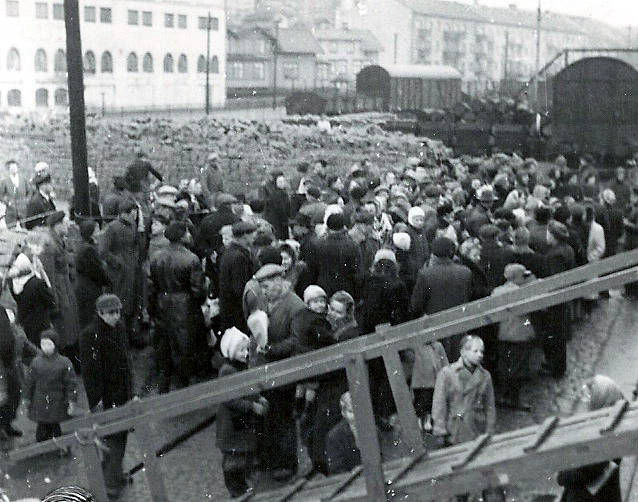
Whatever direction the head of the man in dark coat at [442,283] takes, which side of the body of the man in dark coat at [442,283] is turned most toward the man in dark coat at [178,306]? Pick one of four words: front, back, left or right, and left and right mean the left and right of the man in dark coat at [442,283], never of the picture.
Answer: left

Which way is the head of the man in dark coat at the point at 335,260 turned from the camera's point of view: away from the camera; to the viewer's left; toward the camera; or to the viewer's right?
away from the camera

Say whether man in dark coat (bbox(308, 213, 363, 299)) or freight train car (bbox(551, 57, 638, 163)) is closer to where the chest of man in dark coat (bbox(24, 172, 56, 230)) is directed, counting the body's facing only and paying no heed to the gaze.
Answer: the man in dark coat

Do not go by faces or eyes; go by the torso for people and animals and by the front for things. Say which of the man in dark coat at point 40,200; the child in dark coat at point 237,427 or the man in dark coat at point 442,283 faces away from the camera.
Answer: the man in dark coat at point 442,283

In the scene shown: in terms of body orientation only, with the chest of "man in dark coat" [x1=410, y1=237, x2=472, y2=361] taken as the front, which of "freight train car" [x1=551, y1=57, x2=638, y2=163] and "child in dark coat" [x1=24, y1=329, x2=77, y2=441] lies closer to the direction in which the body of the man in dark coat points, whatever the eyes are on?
the freight train car

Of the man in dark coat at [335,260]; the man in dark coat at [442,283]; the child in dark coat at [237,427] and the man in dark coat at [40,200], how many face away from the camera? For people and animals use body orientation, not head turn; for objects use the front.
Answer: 2

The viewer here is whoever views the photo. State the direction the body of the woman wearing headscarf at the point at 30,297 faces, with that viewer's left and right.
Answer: facing away from the viewer and to the right of the viewer

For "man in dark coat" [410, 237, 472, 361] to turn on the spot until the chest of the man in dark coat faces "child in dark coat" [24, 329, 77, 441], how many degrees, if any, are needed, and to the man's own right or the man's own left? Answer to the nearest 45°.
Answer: approximately 135° to the man's own left

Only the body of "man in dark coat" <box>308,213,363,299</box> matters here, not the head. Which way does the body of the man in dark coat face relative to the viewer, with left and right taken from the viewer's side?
facing away from the viewer
